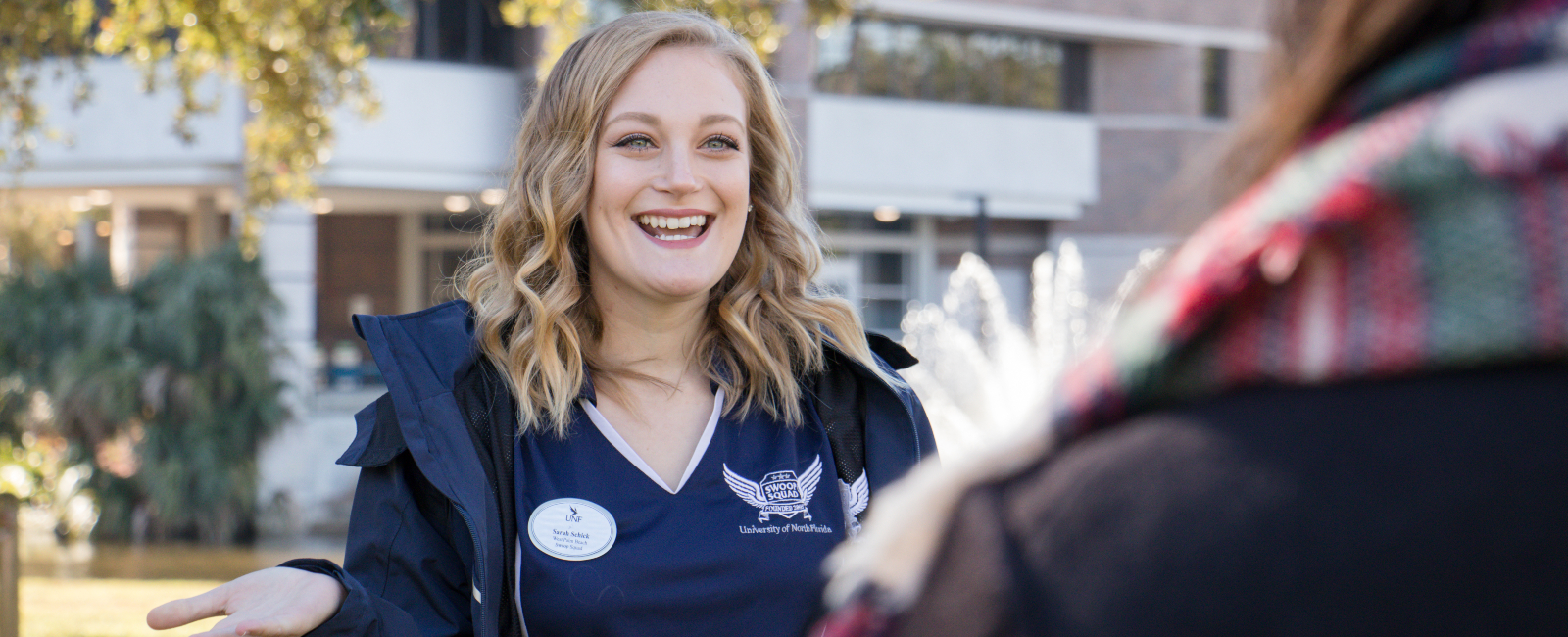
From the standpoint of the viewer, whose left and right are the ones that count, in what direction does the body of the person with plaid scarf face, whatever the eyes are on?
facing away from the viewer and to the left of the viewer

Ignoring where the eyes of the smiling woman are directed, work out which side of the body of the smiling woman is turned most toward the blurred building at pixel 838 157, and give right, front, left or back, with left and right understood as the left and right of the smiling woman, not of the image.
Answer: back

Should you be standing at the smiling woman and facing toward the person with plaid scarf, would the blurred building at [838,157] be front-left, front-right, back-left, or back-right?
back-left

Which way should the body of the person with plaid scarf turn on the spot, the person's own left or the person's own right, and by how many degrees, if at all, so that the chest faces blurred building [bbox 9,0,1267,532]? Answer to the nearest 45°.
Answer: approximately 45° to the person's own right

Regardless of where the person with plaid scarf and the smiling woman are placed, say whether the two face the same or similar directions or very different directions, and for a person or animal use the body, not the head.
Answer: very different directions

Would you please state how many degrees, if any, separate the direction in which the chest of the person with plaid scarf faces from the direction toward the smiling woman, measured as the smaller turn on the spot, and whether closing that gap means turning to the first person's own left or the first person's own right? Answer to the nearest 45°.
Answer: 0° — they already face them

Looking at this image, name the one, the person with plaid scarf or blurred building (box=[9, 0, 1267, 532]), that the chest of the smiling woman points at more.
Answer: the person with plaid scarf

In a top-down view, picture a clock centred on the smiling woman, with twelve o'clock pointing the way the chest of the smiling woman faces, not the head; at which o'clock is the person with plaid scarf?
The person with plaid scarf is roughly at 12 o'clock from the smiling woman.

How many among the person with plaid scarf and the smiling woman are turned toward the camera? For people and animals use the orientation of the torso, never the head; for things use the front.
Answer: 1

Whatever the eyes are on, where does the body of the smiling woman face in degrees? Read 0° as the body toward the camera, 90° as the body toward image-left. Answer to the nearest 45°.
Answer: approximately 0°
